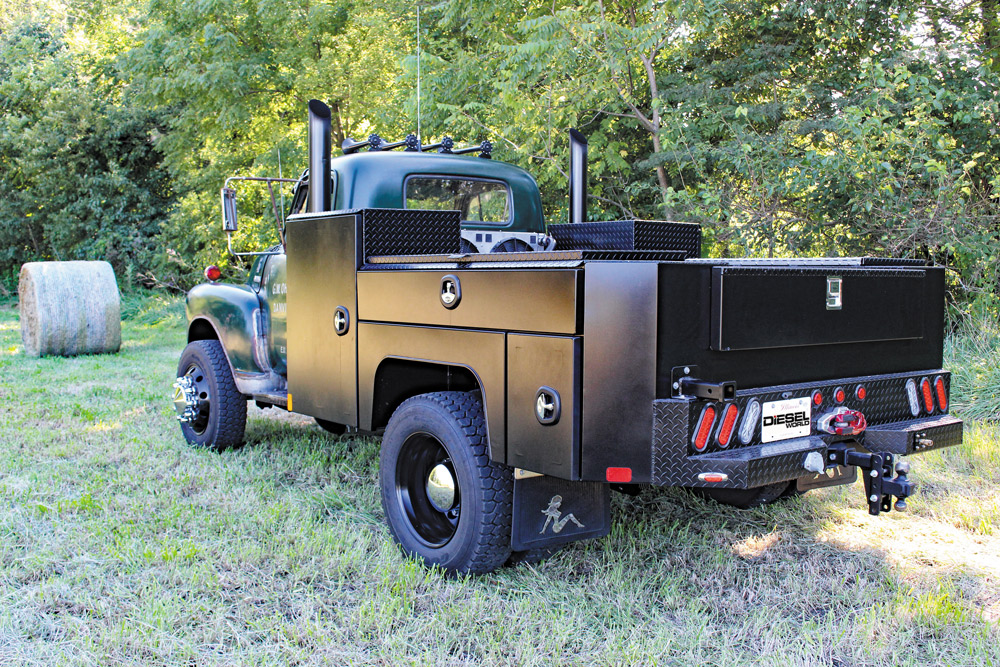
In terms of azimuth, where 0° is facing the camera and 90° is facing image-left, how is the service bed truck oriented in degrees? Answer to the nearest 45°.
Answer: approximately 135°

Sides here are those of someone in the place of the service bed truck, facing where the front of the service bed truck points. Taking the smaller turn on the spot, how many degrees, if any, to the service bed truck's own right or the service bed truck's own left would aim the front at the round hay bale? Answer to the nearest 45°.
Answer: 0° — it already faces it
